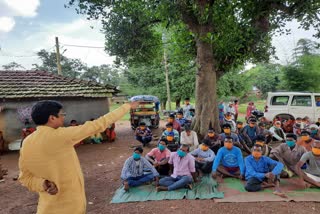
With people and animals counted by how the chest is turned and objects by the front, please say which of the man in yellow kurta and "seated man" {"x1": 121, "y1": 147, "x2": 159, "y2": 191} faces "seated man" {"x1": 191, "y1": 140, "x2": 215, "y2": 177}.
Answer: the man in yellow kurta

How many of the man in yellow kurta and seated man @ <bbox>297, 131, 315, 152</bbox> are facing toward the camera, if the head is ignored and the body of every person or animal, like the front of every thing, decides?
1

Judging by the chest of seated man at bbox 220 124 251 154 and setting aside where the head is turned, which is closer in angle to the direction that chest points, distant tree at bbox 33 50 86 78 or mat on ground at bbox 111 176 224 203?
the mat on ground

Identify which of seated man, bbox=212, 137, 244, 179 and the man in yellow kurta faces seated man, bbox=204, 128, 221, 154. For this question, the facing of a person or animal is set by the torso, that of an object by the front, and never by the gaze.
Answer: the man in yellow kurta

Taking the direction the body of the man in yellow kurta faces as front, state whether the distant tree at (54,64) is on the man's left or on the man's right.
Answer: on the man's left
